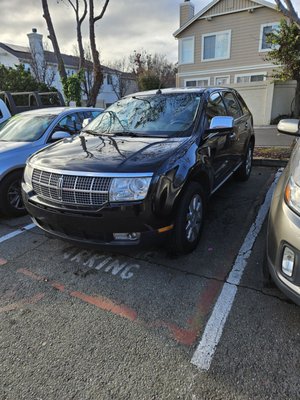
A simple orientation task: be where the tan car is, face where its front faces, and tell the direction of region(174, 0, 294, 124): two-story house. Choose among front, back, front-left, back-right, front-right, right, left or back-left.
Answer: back

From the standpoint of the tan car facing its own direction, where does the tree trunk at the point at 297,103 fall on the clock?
The tree trunk is roughly at 6 o'clock from the tan car.

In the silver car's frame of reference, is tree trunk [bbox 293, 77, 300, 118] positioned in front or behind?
behind

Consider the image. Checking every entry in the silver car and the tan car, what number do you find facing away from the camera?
0

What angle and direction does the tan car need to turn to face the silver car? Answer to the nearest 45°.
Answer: approximately 90° to its right

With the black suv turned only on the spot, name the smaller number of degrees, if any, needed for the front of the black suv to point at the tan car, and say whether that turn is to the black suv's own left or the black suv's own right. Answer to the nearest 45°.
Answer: approximately 90° to the black suv's own left

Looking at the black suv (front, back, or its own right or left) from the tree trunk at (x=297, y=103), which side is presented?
back

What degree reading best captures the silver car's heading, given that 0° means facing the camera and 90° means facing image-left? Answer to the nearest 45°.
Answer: approximately 45°

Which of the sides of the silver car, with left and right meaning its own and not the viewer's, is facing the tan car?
left

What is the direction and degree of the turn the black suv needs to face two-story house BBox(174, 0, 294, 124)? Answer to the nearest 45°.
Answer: approximately 135° to its right

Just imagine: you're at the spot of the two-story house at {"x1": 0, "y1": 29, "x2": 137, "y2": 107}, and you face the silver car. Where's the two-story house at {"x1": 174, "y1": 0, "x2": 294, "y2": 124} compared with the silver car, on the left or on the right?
left
